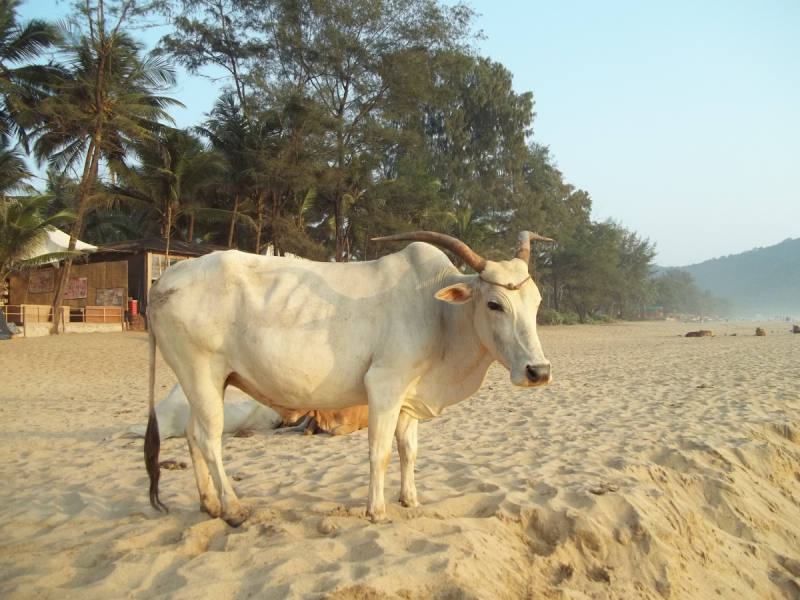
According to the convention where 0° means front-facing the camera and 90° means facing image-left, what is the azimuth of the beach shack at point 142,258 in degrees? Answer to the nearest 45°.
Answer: approximately 315°

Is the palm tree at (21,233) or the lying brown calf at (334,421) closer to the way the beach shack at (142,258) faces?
the lying brown calf

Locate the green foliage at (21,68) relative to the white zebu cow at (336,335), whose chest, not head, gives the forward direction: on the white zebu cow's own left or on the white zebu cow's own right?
on the white zebu cow's own left

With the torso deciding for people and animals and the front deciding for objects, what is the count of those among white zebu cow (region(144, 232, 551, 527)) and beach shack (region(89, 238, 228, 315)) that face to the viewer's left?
0

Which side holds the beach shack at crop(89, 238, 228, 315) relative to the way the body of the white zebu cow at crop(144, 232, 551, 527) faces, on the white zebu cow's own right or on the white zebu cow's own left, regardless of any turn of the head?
on the white zebu cow's own left

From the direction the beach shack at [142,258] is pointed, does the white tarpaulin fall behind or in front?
behind

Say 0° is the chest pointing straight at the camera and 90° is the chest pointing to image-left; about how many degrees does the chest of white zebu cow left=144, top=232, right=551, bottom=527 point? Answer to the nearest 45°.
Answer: approximately 270°
